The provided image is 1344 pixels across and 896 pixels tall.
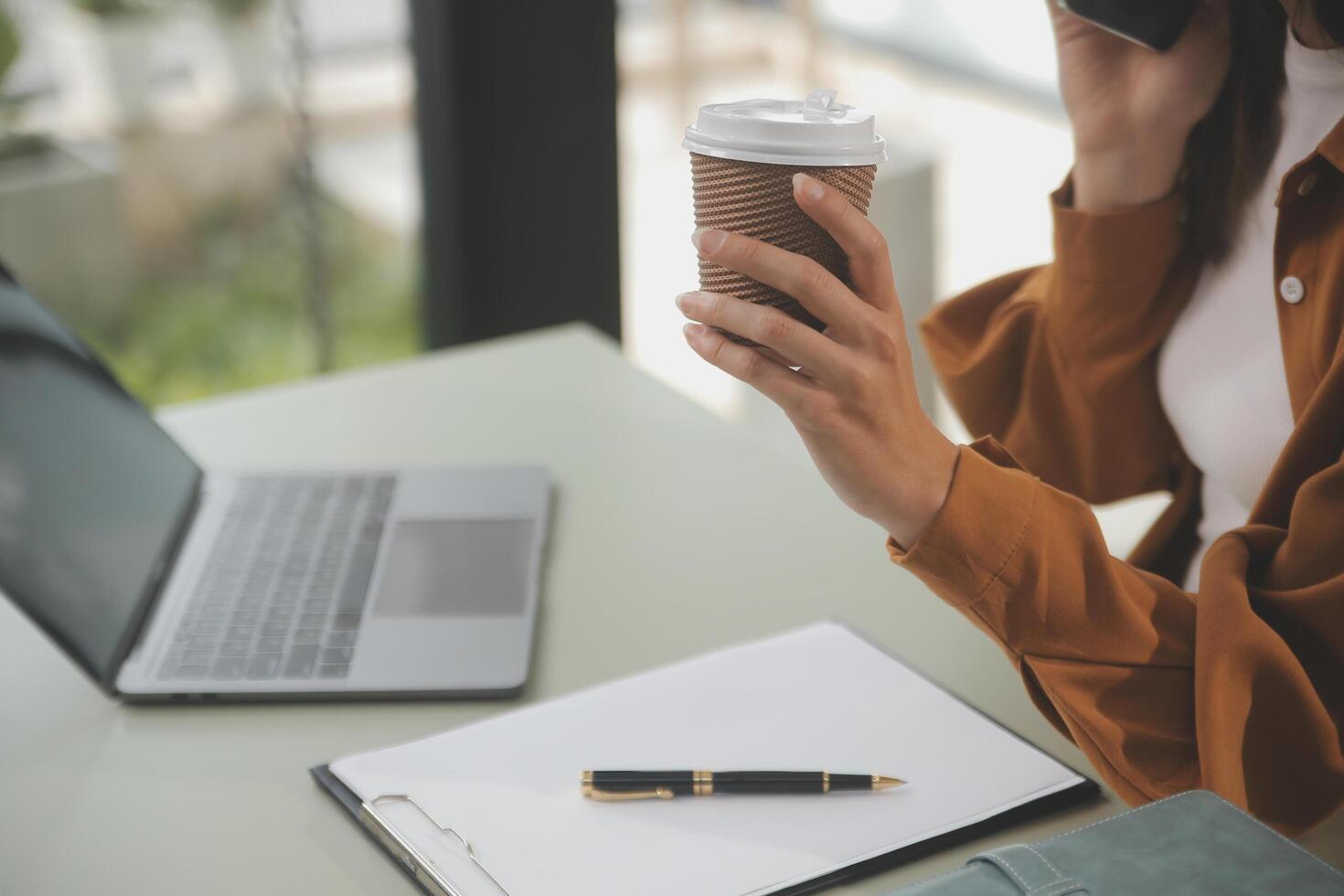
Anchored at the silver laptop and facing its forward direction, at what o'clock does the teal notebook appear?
The teal notebook is roughly at 2 o'clock from the silver laptop.

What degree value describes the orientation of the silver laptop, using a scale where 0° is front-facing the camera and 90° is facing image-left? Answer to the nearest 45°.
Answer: approximately 270°
